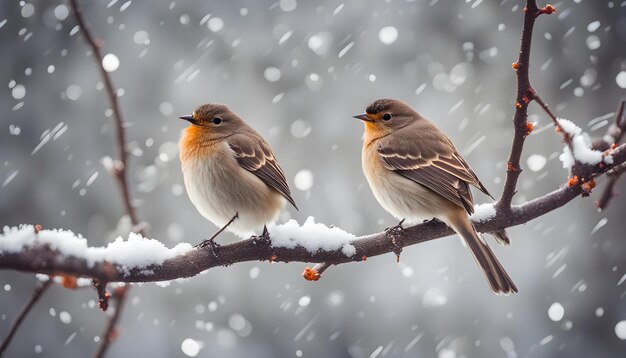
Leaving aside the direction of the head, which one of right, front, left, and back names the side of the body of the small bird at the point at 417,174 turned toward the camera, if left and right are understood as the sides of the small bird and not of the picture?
left

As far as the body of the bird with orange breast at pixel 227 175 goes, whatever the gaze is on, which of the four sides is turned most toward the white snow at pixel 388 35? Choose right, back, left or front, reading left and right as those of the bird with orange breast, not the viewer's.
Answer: back

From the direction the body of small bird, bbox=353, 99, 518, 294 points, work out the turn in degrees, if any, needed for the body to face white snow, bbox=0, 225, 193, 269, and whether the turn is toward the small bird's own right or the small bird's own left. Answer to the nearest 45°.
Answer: approximately 45° to the small bird's own left

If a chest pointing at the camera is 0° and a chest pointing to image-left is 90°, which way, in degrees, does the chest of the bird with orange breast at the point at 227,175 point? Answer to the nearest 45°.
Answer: approximately 45°

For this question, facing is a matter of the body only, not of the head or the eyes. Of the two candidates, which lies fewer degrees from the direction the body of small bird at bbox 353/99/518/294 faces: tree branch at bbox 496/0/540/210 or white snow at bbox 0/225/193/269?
the white snow
